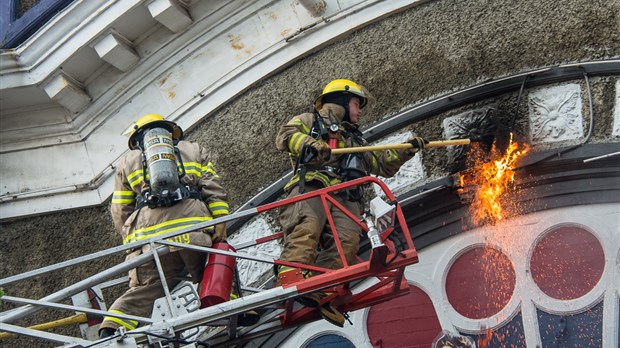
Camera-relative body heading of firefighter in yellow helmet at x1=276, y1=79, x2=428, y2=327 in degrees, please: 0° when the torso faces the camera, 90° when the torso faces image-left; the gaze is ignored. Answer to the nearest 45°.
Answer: approximately 315°

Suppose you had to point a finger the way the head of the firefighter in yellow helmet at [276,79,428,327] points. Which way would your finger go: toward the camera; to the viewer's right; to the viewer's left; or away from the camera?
to the viewer's right

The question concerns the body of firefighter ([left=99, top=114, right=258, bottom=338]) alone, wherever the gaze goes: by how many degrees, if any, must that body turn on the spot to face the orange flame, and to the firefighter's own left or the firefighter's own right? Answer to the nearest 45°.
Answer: approximately 90° to the firefighter's own right

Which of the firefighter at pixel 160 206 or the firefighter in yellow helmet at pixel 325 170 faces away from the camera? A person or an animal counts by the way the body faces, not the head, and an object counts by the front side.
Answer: the firefighter

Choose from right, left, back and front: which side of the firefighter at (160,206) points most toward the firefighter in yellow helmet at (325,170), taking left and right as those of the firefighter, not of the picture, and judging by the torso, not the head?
right

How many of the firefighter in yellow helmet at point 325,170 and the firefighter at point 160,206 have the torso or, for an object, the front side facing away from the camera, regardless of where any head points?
1

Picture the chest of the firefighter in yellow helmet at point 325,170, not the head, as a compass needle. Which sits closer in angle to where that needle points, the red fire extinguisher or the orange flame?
the orange flame

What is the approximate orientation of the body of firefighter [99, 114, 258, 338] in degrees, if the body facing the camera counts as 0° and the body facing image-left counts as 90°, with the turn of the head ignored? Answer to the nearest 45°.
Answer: approximately 180°
